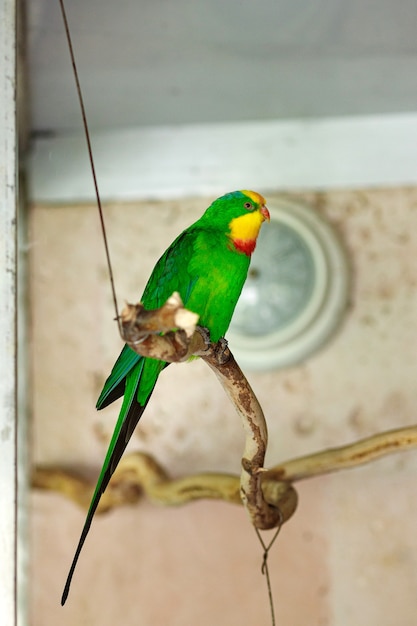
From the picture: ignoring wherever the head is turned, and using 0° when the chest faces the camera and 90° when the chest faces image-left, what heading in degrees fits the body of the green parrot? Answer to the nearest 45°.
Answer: approximately 270°
